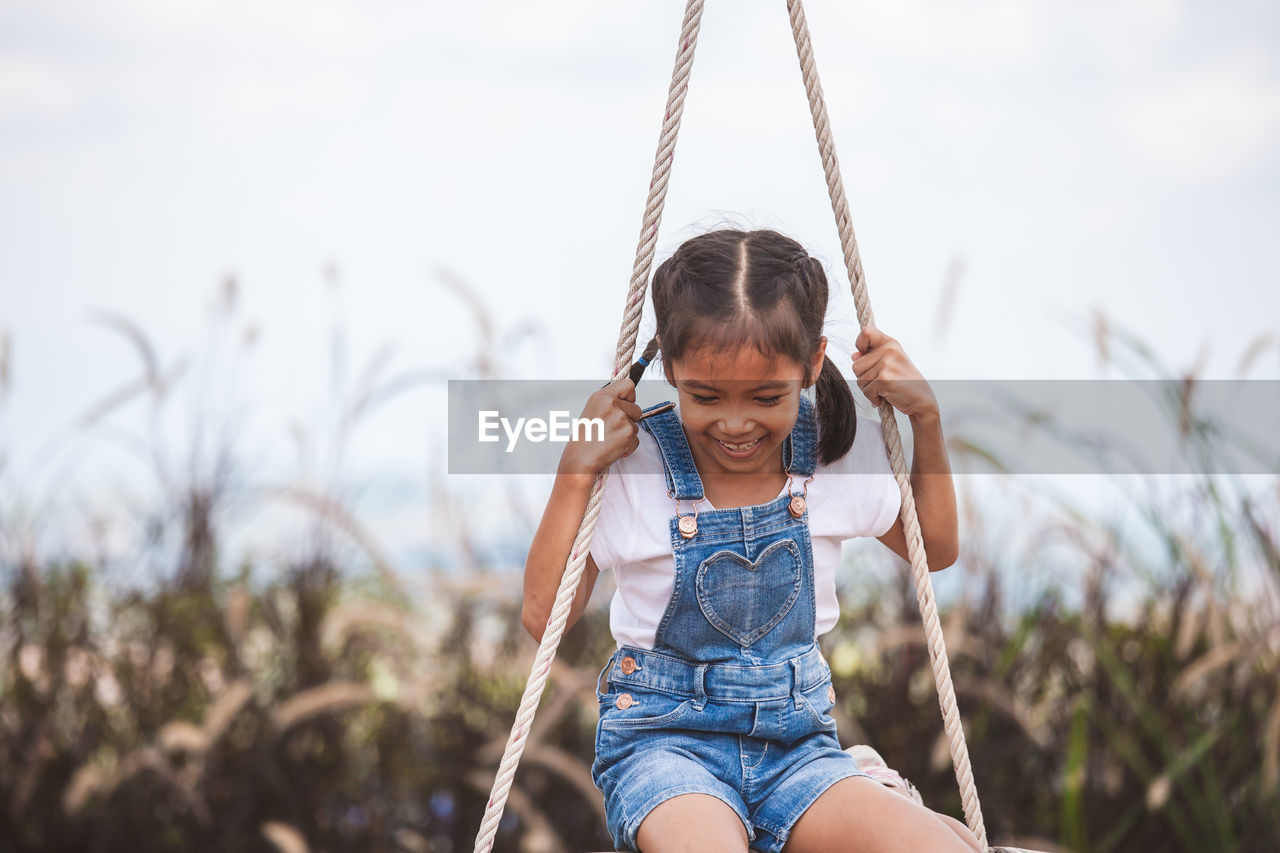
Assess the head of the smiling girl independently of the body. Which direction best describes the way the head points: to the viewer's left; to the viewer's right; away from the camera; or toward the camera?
toward the camera

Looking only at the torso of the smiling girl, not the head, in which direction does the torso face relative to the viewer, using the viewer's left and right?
facing the viewer

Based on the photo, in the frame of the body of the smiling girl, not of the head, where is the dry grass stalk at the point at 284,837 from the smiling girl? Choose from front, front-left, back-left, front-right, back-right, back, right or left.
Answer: back-right

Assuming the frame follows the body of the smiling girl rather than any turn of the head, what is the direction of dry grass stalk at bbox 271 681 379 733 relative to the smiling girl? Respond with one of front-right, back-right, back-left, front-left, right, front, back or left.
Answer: back-right
